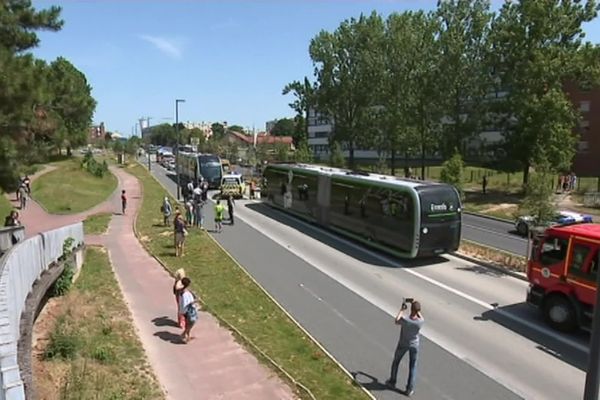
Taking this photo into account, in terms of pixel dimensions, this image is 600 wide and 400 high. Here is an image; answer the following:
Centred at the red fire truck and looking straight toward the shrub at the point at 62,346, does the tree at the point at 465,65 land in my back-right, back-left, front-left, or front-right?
back-right

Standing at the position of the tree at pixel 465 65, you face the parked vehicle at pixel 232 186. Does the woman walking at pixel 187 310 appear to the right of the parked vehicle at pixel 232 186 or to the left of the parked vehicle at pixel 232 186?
left

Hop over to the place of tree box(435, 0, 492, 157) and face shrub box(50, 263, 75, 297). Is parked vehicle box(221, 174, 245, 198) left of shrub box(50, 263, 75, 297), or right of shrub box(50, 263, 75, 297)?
right

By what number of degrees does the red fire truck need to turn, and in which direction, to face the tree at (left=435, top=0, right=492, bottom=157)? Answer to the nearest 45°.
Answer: approximately 45° to its right

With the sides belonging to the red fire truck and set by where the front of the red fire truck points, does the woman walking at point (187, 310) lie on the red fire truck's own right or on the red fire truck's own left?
on the red fire truck's own left
